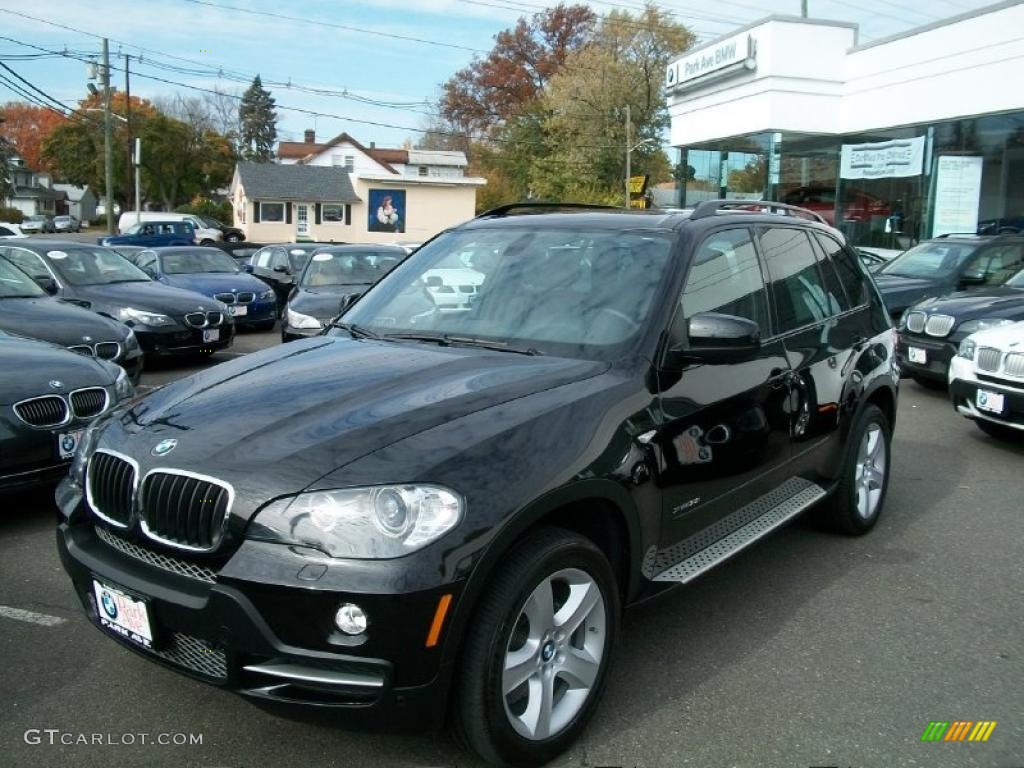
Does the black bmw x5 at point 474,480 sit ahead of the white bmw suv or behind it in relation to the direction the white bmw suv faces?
ahead

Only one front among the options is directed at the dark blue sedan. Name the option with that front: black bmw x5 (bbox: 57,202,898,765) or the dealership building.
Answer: the dealership building

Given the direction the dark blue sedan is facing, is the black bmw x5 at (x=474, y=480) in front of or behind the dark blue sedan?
in front

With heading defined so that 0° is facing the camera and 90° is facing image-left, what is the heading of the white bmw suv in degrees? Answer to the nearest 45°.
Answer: approximately 45°

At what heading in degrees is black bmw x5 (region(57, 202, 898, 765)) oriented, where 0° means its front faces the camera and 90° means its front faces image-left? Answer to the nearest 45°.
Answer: approximately 45°

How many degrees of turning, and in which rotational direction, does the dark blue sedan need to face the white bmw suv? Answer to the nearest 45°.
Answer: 0° — it already faces it

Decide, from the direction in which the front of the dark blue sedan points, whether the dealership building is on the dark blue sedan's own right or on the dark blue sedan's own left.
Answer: on the dark blue sedan's own left

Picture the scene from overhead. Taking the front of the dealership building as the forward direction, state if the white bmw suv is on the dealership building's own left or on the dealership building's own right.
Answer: on the dealership building's own left
